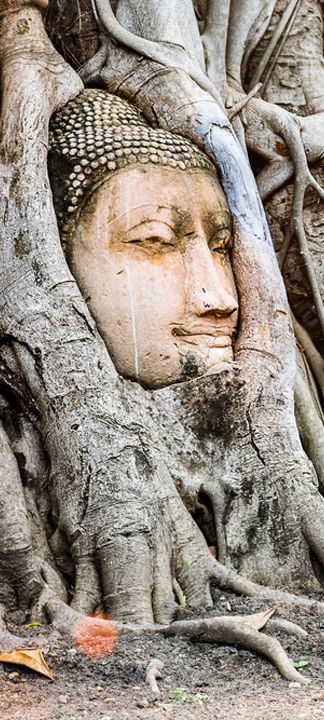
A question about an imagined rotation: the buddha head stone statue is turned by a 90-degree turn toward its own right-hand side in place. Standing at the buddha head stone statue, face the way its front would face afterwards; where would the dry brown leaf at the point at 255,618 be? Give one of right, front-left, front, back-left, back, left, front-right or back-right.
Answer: front-left

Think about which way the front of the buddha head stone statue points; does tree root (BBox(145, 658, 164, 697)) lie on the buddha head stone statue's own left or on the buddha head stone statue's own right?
on the buddha head stone statue's own right

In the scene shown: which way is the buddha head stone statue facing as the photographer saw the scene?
facing the viewer and to the right of the viewer

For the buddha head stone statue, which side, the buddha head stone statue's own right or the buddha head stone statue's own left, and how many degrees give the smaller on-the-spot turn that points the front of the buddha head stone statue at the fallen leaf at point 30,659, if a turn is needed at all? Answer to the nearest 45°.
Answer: approximately 45° to the buddha head stone statue's own right

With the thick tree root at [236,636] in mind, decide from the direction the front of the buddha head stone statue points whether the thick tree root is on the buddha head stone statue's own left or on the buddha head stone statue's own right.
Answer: on the buddha head stone statue's own right

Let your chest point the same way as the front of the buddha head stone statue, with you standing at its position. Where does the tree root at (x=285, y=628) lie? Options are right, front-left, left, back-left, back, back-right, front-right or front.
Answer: front-right
